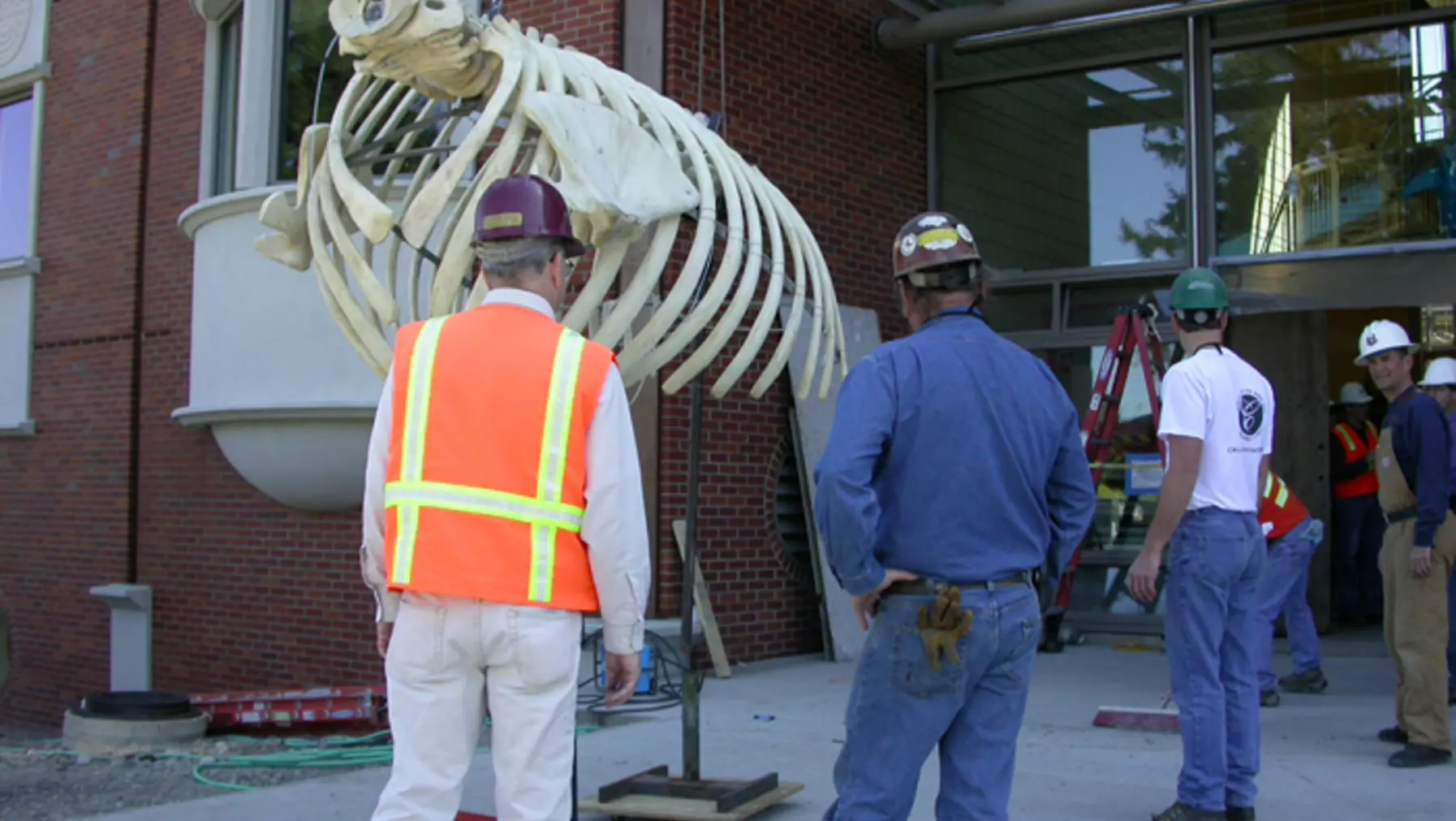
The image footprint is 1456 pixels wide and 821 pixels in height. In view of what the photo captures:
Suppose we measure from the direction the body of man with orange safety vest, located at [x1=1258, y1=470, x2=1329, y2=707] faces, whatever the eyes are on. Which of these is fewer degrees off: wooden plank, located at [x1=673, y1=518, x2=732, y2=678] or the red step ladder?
the wooden plank

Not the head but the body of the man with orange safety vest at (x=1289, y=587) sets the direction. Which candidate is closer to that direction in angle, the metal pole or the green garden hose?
the green garden hose

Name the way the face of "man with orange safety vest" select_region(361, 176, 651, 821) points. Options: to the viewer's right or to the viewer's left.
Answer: to the viewer's right

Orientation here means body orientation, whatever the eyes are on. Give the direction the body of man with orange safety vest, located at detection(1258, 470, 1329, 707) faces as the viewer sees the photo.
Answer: to the viewer's left

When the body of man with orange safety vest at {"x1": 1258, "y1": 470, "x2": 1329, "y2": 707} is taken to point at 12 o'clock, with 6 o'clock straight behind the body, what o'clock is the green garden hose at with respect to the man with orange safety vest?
The green garden hose is roughly at 11 o'clock from the man with orange safety vest.

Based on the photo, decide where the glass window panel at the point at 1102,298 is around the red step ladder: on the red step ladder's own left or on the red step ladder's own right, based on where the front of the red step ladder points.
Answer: on the red step ladder's own right
